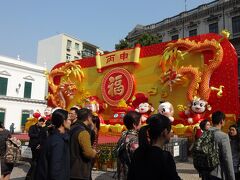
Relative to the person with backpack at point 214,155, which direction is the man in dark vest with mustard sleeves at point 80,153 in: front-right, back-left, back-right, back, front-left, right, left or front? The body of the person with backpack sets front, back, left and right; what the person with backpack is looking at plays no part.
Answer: back-left

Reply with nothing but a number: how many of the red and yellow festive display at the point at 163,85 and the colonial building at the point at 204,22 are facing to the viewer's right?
0

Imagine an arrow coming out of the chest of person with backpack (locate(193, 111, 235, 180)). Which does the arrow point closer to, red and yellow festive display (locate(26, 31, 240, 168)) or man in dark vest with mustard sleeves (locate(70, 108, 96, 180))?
the red and yellow festive display

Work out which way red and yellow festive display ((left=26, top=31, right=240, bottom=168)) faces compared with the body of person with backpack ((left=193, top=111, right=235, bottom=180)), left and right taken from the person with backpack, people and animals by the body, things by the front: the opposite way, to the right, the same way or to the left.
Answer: the opposite way

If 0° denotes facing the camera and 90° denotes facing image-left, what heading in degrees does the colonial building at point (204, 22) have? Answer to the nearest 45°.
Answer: approximately 45°

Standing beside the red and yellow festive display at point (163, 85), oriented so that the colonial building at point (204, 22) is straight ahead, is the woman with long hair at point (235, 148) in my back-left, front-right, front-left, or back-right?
back-right

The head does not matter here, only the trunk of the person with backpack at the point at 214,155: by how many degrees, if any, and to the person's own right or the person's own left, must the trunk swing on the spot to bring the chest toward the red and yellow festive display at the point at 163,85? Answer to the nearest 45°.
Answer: approximately 45° to the person's own left

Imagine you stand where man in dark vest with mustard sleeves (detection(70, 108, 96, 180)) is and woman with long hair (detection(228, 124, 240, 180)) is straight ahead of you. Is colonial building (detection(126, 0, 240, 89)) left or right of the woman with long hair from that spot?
left

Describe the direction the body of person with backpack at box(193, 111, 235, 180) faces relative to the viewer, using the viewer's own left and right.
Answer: facing away from the viewer and to the right of the viewer

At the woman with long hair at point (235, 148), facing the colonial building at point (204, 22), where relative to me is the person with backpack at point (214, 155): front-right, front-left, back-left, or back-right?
back-left

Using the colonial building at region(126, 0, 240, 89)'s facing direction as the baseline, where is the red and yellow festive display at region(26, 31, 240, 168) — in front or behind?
in front
